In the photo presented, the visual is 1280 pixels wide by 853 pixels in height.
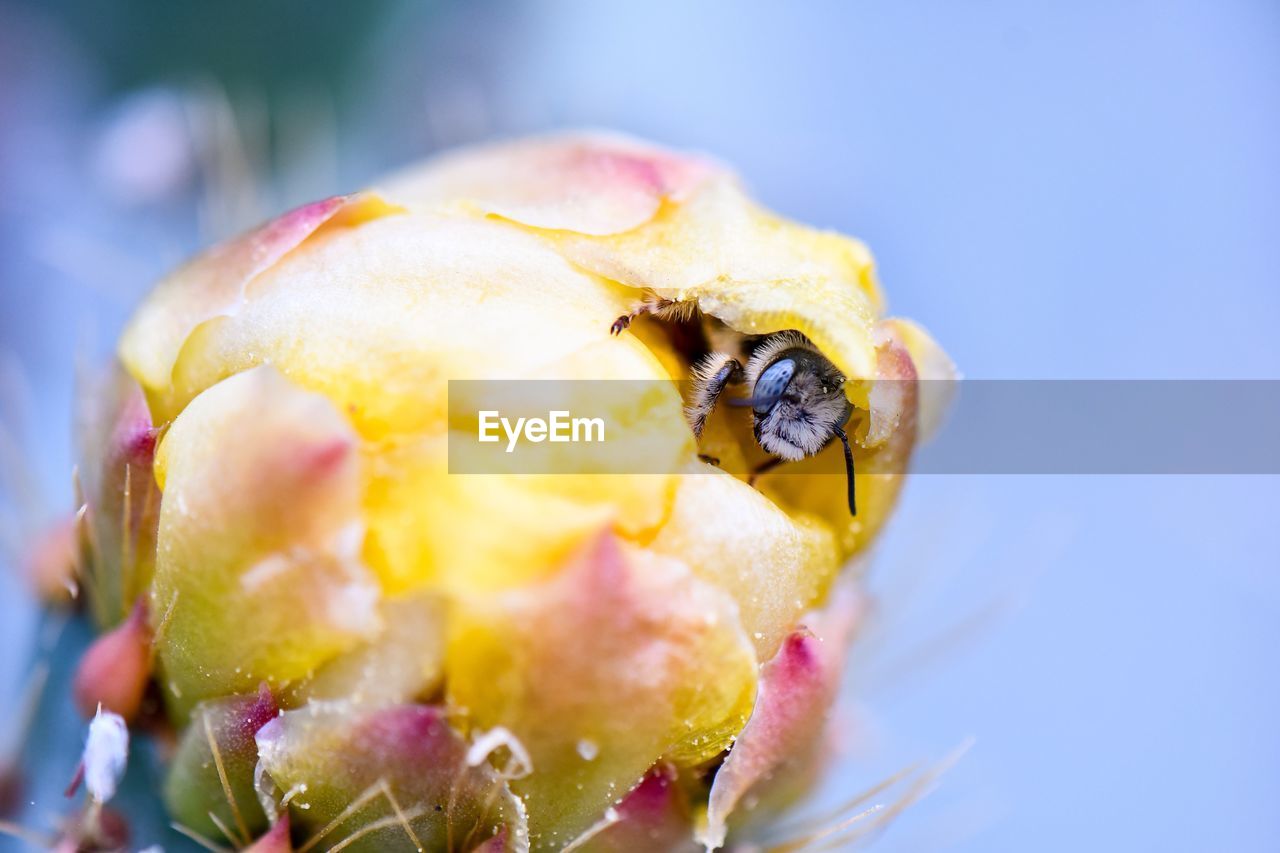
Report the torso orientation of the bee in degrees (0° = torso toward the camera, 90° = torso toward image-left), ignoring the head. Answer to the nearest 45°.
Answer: approximately 315°
